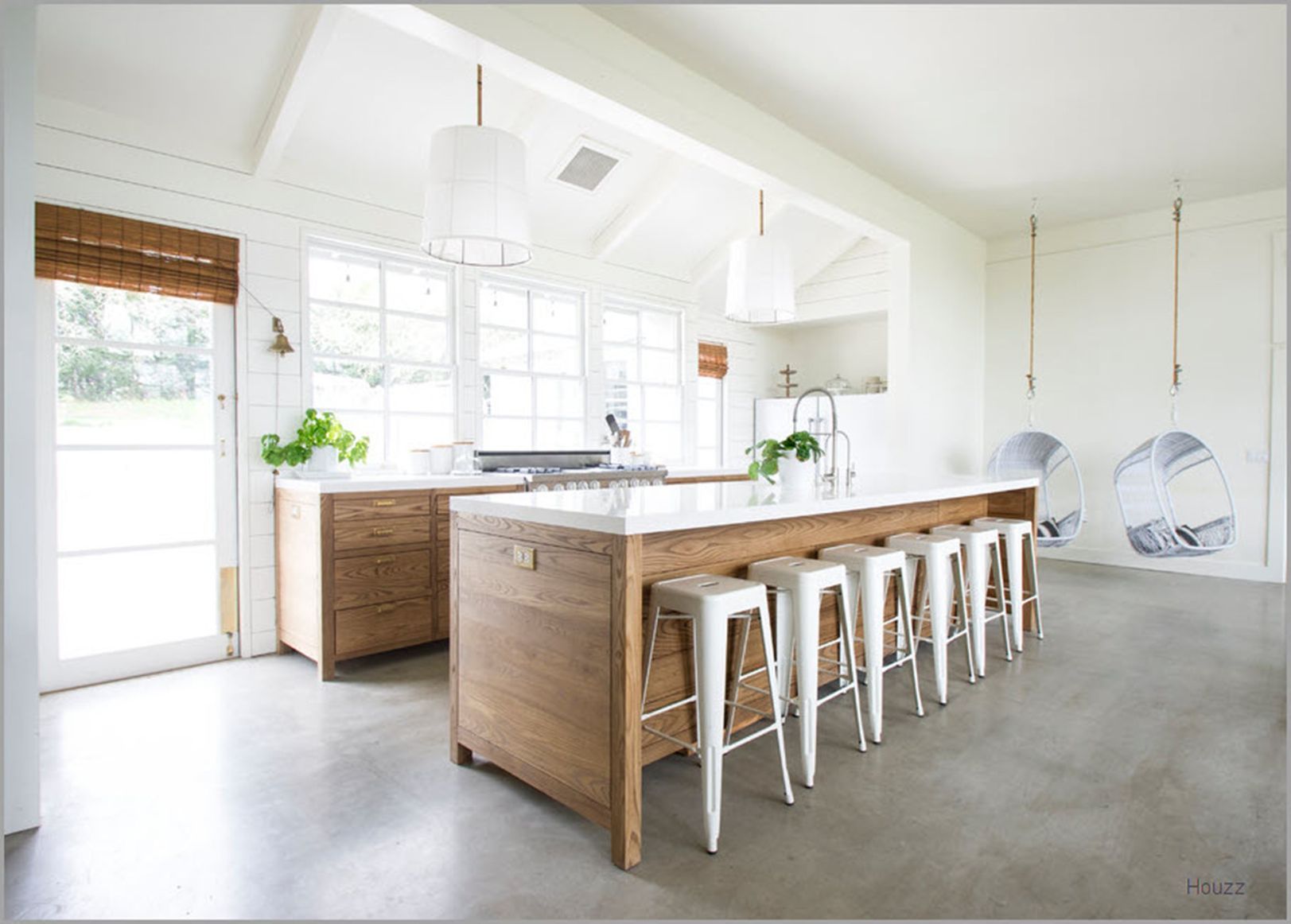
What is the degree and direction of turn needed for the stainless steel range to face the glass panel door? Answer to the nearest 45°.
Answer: approximately 90° to its right

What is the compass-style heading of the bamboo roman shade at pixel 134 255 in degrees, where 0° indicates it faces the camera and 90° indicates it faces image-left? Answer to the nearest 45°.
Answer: approximately 315°

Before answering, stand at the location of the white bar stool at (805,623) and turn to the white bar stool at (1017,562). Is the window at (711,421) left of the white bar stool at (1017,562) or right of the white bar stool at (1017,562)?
left

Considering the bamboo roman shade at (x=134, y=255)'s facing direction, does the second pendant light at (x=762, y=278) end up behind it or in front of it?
in front

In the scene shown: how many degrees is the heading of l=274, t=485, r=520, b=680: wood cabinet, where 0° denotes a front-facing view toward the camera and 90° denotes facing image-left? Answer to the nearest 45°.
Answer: approximately 315°

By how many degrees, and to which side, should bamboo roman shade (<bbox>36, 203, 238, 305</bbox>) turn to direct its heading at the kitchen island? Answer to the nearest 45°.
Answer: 0° — it already faces it

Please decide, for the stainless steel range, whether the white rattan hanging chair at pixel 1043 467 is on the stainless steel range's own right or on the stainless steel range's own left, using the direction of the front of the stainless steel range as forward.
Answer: on the stainless steel range's own left

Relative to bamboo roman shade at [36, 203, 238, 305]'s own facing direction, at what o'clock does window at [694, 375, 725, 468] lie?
The window is roughly at 10 o'clock from the bamboo roman shade.

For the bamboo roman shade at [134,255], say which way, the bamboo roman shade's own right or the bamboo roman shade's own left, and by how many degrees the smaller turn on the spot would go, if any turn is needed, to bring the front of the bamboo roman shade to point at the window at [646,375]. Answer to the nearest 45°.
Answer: approximately 45° to the bamboo roman shade's own left

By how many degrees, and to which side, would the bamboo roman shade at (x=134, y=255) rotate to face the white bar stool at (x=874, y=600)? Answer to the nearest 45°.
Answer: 0° — it already faces it
